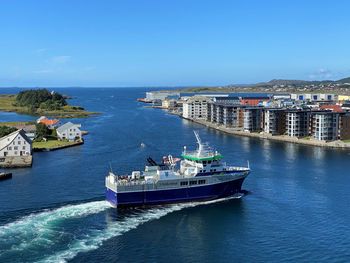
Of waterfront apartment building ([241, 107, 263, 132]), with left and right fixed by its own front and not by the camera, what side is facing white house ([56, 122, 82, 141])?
front

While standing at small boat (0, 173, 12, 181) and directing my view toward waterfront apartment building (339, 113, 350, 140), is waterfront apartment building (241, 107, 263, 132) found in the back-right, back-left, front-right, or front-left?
front-left

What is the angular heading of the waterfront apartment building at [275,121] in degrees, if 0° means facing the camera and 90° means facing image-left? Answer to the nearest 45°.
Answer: approximately 45°

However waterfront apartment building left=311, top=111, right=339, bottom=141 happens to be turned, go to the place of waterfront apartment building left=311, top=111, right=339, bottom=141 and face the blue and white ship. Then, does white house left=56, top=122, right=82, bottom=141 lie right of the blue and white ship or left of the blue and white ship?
right

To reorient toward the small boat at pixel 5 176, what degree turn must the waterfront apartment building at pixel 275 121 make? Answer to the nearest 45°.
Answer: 0° — it already faces it

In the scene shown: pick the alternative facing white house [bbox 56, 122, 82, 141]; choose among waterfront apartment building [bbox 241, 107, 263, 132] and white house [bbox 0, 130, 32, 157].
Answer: the waterfront apartment building

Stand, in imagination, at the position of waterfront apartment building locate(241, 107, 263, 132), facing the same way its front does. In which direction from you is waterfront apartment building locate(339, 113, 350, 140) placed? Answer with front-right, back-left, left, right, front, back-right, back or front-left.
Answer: left

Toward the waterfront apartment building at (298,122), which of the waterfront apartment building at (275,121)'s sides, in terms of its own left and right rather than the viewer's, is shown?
left

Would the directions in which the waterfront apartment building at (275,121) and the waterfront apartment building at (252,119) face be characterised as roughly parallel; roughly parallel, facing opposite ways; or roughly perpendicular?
roughly parallel

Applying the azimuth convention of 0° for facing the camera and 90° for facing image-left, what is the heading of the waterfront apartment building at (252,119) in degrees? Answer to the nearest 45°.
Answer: approximately 45°

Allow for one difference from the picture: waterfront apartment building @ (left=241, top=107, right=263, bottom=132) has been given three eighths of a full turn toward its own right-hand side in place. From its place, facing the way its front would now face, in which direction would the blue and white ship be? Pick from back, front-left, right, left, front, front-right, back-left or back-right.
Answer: back
